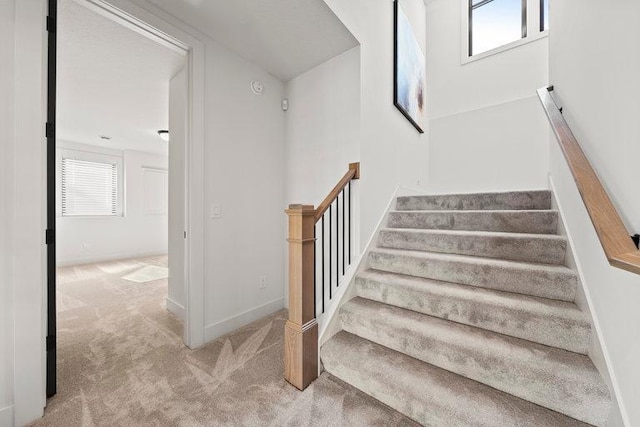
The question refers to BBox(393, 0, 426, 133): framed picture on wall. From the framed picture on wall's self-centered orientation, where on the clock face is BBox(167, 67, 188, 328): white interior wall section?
The white interior wall section is roughly at 5 o'clock from the framed picture on wall.

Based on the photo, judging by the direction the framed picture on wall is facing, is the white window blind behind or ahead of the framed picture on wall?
behind

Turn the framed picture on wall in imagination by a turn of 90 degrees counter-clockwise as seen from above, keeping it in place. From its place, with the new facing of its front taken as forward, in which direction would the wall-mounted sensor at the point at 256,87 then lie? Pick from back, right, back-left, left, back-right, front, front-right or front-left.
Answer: back-left

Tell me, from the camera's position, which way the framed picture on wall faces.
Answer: facing to the right of the viewer

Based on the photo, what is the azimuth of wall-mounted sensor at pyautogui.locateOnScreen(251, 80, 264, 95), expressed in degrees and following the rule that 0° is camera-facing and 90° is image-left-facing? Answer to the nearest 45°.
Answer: approximately 315°
